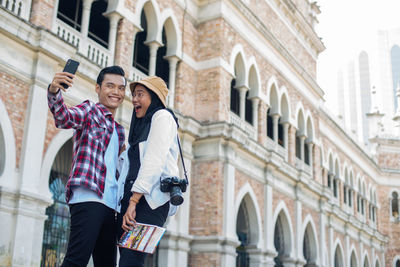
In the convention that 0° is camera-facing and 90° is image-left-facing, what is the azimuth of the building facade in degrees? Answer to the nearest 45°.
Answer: approximately 315°
